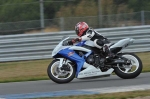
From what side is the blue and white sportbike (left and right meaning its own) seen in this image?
left

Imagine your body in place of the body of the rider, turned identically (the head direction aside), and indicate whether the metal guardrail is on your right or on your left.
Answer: on your right

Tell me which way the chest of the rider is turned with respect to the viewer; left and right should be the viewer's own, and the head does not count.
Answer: facing to the left of the viewer
